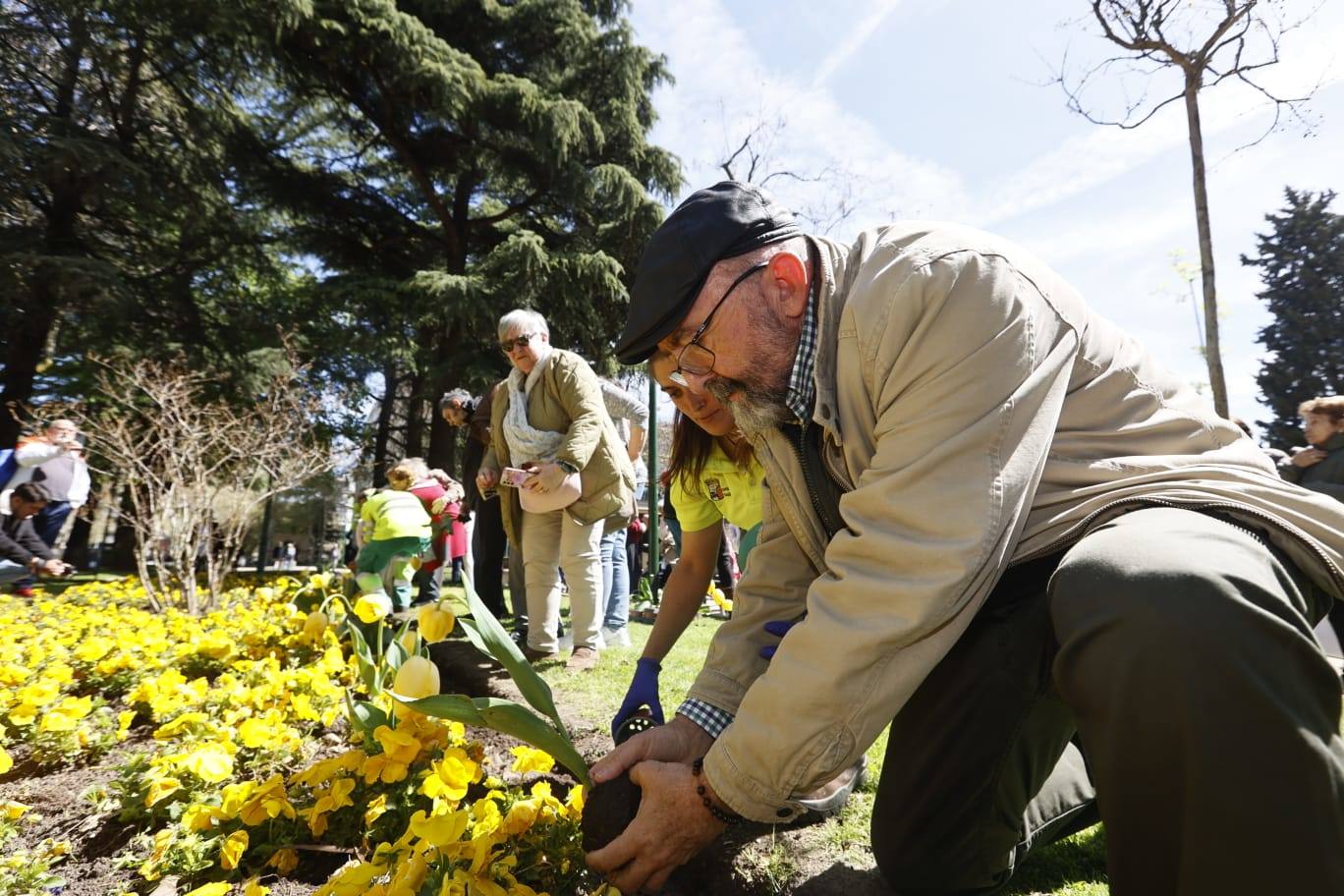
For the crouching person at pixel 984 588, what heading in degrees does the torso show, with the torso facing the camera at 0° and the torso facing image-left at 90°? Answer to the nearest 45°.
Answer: approximately 90°

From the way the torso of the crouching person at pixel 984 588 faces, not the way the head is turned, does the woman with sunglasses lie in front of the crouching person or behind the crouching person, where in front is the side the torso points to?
in front

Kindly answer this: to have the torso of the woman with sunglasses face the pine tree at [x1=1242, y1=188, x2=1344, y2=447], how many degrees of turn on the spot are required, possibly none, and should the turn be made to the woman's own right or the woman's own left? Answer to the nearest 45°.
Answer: approximately 180°

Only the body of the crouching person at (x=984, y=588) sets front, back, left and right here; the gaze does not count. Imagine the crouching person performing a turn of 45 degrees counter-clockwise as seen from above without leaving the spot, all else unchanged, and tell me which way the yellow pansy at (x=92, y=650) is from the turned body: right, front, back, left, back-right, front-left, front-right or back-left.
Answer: front-right

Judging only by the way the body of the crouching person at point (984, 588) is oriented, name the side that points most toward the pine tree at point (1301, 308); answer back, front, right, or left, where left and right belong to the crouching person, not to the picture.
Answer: right

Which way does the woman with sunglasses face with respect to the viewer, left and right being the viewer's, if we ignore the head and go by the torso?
facing the viewer and to the left of the viewer

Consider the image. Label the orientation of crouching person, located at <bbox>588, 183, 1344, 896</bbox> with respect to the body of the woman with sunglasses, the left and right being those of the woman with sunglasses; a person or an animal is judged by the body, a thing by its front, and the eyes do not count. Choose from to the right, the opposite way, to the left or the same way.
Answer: to the right

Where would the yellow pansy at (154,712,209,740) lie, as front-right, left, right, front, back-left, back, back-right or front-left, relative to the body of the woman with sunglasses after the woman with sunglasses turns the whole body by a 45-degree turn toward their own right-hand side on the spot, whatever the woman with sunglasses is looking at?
front-left

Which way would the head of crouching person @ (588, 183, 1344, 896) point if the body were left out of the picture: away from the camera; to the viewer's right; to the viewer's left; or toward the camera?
to the viewer's left

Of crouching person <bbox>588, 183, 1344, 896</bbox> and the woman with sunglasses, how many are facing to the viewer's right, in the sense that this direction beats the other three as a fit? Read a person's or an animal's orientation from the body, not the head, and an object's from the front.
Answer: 0

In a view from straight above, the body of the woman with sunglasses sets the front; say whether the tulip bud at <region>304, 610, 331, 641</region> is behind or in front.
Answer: in front

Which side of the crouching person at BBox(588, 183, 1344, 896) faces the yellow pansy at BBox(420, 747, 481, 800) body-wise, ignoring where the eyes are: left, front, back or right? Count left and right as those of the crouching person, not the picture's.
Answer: front

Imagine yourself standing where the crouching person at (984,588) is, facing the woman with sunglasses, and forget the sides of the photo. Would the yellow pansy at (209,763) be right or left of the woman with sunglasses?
left

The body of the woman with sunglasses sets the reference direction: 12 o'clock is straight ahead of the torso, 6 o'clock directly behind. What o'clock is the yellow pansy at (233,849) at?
The yellow pansy is roughly at 11 o'clock from the woman with sunglasses.
